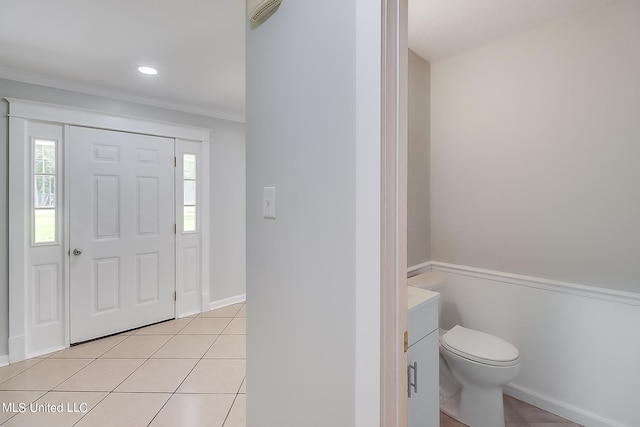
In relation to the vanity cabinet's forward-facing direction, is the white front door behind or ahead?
behind

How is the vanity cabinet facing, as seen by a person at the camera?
facing the viewer and to the right of the viewer

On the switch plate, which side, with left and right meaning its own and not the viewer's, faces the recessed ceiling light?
right

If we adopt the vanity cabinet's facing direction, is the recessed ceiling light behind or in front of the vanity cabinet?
behind

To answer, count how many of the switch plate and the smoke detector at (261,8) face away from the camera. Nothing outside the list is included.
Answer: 0

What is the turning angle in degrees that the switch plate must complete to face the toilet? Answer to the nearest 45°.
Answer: approximately 135° to its left
